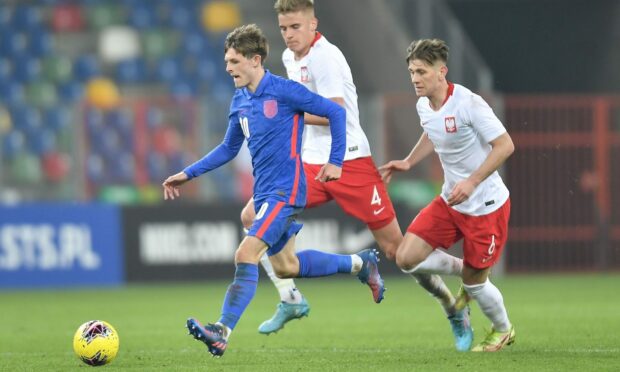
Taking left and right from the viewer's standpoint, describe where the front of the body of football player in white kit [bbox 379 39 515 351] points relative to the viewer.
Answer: facing the viewer and to the left of the viewer

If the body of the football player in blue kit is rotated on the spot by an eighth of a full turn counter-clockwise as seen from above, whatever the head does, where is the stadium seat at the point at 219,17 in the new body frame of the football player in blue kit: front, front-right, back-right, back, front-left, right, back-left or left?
back

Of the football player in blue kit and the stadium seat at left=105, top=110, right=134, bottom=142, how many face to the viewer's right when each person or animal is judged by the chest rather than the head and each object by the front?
0

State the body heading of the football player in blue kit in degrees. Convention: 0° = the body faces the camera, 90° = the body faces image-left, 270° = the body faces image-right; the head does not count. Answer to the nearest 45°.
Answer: approximately 45°

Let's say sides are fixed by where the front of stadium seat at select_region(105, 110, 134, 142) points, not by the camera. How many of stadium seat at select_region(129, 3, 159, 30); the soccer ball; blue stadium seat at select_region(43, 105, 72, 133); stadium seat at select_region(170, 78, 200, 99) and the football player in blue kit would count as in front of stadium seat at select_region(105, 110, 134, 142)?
2

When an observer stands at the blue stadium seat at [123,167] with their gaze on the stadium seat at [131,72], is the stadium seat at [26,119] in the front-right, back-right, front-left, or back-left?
front-left

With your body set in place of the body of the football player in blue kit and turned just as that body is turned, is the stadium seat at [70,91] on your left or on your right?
on your right

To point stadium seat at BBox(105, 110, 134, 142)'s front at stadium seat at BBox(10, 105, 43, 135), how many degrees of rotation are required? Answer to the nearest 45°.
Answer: approximately 135° to its right

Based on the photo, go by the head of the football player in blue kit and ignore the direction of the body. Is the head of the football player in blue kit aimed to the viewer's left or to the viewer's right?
to the viewer's left

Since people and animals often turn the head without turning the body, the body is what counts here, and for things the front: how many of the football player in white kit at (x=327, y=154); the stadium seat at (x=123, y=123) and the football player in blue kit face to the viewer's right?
0

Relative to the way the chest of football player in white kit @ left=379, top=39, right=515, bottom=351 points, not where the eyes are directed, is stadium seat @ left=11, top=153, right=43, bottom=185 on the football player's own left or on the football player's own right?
on the football player's own right

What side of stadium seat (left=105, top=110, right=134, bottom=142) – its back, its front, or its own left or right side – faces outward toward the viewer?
front
